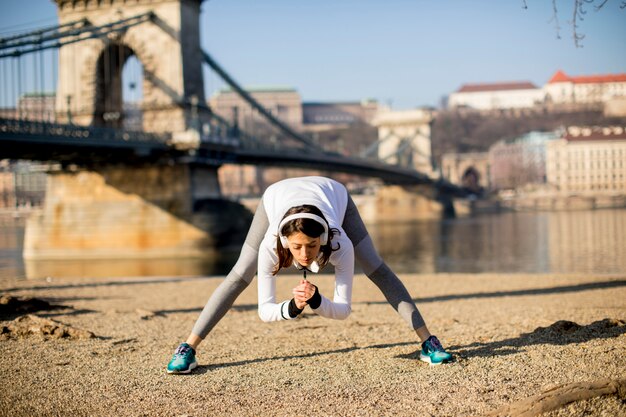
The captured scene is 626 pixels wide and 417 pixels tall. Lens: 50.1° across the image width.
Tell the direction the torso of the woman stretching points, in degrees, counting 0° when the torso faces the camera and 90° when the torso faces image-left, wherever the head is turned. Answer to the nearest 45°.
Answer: approximately 0°

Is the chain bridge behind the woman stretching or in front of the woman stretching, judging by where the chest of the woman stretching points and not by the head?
behind
